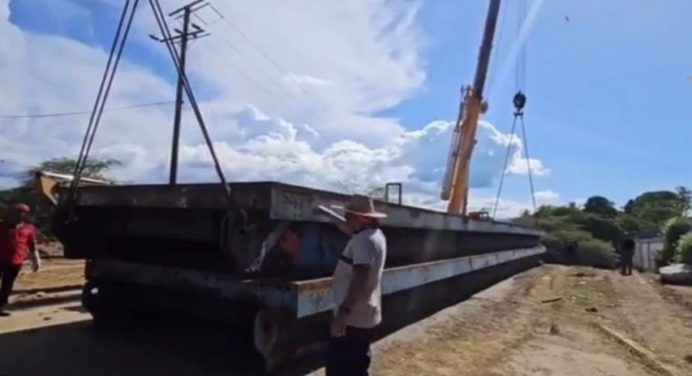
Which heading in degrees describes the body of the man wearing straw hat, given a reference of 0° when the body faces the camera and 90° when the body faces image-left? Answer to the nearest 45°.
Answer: approximately 90°

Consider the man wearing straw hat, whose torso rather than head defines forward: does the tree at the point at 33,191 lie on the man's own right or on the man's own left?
on the man's own right

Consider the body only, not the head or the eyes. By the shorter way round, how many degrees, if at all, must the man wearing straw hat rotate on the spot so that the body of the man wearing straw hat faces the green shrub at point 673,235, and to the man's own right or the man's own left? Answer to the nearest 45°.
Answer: approximately 135° to the man's own right

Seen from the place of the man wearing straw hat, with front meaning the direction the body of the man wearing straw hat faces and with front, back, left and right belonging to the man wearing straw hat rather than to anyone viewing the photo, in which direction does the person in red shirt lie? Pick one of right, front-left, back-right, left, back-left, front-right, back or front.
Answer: front-right

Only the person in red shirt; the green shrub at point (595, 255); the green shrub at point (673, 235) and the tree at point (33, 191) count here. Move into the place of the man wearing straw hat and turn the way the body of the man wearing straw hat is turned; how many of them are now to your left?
0

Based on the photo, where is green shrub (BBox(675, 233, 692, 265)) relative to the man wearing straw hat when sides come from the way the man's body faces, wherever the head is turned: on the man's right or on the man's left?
on the man's right

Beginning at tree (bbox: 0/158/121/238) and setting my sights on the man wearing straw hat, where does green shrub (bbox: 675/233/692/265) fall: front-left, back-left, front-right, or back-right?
front-left

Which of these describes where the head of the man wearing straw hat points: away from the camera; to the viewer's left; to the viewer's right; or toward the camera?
to the viewer's left

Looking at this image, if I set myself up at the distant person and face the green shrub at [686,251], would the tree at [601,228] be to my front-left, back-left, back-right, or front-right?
back-left

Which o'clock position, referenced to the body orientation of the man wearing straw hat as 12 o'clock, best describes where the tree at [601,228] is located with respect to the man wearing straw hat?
The tree is roughly at 4 o'clock from the man wearing straw hat.

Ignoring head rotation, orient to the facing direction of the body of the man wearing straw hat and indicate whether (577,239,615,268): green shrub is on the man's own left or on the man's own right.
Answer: on the man's own right
